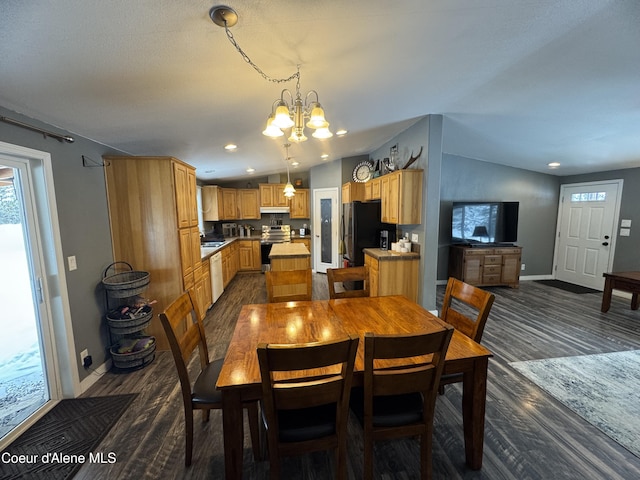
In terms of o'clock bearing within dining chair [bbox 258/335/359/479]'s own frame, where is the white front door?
The white front door is roughly at 2 o'clock from the dining chair.

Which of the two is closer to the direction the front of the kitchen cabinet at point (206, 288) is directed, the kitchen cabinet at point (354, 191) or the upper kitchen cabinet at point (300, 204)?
the kitchen cabinet

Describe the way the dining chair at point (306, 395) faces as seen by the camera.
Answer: facing away from the viewer

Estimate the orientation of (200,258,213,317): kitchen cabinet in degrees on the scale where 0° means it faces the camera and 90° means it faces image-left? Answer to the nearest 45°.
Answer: approximately 270°

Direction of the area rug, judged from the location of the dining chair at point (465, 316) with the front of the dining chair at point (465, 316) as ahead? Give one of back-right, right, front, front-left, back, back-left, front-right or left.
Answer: back

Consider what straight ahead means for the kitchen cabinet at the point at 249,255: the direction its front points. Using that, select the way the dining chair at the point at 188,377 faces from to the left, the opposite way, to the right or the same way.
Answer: to the left

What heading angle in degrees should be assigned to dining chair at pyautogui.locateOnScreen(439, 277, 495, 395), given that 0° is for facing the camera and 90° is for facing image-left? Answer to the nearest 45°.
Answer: approximately 45°

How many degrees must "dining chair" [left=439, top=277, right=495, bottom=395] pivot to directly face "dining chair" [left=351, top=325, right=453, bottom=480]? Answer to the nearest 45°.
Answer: approximately 45° to its left

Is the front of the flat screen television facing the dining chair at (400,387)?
yes

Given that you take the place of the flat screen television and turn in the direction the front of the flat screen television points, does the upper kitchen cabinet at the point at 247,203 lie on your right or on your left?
on your right

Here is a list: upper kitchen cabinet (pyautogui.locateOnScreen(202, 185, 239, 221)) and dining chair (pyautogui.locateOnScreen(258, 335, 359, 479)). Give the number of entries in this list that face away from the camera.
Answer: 1
